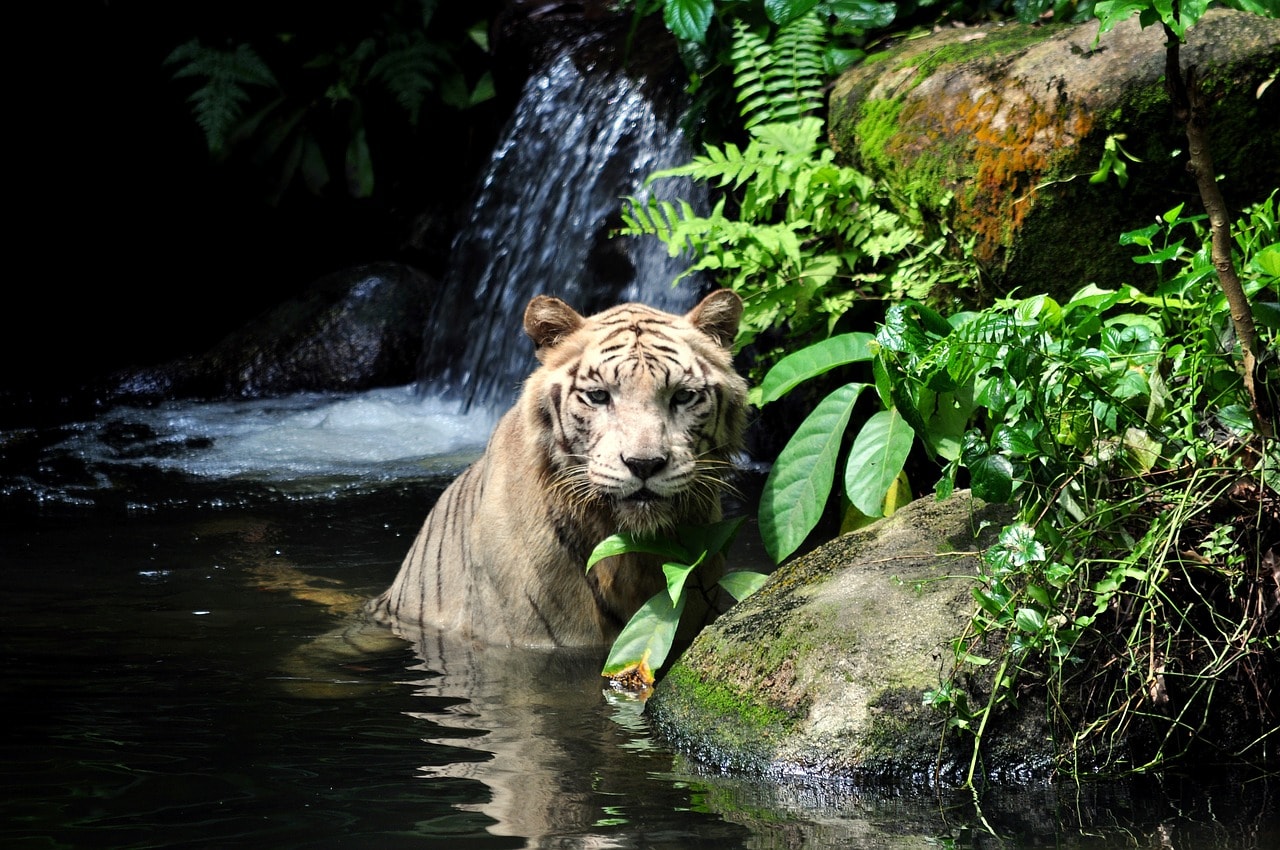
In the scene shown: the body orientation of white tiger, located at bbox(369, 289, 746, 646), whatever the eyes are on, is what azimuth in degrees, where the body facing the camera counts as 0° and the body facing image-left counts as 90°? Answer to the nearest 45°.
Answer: approximately 315°

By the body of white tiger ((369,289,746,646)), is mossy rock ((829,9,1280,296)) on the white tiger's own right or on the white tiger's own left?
on the white tiger's own left

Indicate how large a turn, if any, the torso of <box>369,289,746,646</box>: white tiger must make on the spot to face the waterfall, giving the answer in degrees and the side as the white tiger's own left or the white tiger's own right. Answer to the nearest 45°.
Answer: approximately 135° to the white tiger's own left

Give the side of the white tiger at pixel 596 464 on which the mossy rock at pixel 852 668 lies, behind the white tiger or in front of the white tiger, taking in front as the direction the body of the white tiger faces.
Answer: in front

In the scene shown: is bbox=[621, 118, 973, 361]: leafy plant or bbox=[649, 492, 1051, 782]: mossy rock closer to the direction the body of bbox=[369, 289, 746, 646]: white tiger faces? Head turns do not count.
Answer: the mossy rock

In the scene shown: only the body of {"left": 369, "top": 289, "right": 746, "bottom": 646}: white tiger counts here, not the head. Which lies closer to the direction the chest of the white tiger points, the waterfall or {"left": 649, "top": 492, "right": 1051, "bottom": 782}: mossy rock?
the mossy rock

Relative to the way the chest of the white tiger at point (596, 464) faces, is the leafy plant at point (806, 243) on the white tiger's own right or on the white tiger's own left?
on the white tiger's own left
